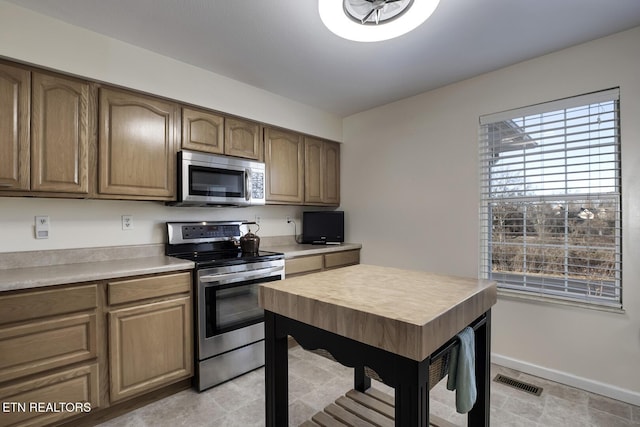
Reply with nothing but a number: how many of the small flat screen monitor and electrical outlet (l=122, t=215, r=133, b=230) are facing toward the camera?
2

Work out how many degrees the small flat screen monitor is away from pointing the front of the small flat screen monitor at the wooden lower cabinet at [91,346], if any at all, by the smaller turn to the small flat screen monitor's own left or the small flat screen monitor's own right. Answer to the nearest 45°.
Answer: approximately 45° to the small flat screen monitor's own right

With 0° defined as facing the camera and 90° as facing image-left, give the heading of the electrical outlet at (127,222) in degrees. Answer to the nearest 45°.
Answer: approximately 0°

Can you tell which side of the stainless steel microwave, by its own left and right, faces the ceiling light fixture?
front

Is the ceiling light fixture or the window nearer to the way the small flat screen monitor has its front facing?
the ceiling light fixture

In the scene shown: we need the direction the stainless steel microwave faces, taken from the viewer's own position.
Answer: facing the viewer and to the right of the viewer

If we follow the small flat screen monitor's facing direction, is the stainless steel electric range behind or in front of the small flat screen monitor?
in front

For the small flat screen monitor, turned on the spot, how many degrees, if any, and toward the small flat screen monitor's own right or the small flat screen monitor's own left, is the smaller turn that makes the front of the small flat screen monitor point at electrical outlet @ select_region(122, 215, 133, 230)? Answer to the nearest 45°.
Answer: approximately 45° to the small flat screen monitor's own right

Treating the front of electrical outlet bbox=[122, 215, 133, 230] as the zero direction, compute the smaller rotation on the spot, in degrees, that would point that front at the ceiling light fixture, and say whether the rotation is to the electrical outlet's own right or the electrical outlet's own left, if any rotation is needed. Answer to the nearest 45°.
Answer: approximately 45° to the electrical outlet's own left

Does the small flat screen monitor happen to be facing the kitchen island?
yes

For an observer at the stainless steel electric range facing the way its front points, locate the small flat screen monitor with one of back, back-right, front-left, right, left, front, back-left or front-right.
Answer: left

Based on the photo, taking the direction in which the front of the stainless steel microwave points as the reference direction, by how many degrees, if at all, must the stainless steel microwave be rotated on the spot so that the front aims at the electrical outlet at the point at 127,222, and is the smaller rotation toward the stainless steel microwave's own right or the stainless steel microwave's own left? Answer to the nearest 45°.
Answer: approximately 135° to the stainless steel microwave's own right

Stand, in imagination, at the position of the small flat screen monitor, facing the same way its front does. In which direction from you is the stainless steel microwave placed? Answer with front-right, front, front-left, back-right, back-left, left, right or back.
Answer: front-right
